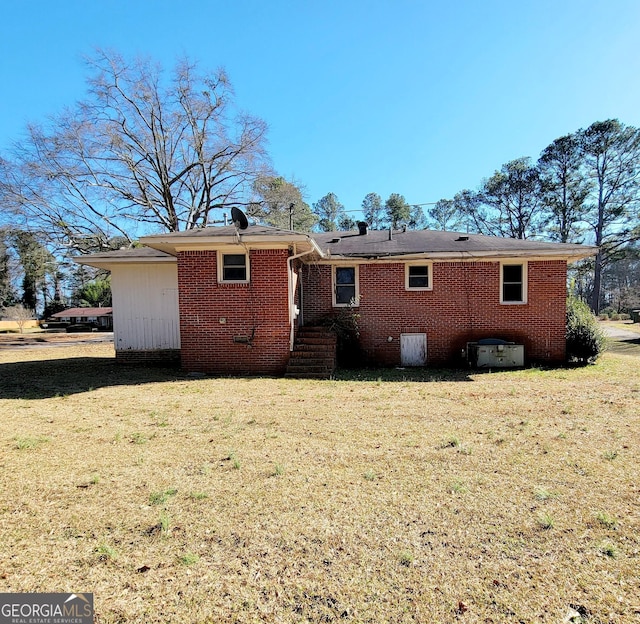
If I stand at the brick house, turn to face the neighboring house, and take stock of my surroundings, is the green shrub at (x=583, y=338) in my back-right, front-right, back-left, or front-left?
back-right

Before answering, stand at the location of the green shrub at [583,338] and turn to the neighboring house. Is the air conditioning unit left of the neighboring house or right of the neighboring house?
left

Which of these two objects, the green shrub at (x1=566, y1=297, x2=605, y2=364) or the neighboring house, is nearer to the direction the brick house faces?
the neighboring house

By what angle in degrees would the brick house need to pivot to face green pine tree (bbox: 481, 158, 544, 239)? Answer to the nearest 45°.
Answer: approximately 45° to its right

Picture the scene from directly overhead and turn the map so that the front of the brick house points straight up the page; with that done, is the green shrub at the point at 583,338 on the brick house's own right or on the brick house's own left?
on the brick house's own right

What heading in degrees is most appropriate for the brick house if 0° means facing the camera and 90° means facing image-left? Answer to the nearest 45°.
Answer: approximately 180°
